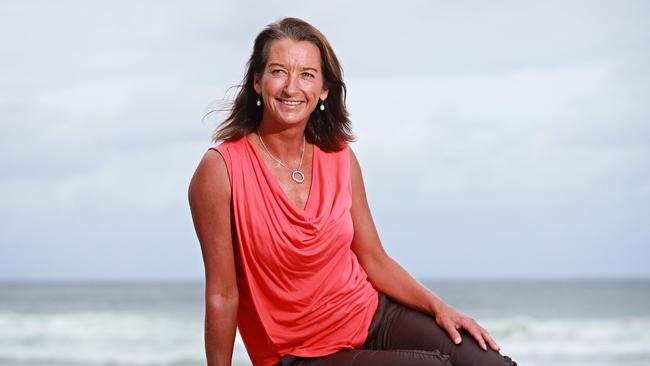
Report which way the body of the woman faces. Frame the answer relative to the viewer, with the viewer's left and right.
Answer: facing the viewer and to the right of the viewer
